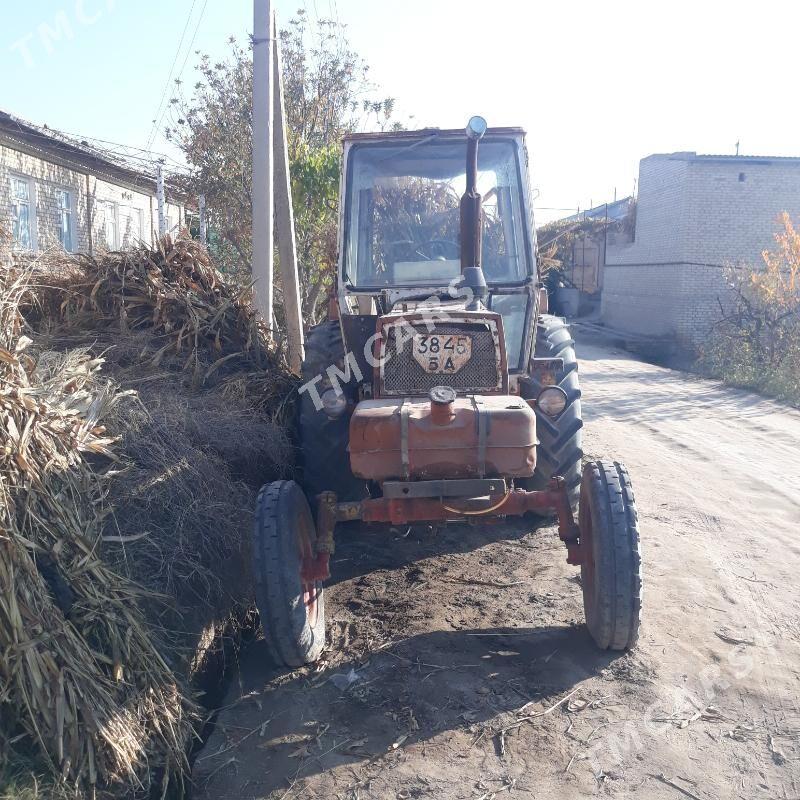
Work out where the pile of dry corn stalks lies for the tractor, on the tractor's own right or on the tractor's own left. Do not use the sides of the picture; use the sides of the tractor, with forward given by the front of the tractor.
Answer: on the tractor's own right

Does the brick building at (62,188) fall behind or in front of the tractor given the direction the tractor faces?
behind

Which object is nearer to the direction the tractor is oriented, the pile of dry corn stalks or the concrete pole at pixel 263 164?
the pile of dry corn stalks

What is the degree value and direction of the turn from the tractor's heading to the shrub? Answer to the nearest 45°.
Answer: approximately 135° to its left

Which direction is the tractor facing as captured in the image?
toward the camera

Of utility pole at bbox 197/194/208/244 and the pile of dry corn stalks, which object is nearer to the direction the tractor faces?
the pile of dry corn stalks

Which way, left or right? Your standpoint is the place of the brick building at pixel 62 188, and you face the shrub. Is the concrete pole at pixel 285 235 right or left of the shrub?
right

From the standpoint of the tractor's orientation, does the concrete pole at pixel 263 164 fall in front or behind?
behind

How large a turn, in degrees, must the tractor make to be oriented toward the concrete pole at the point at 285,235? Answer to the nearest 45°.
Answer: approximately 135° to its right
